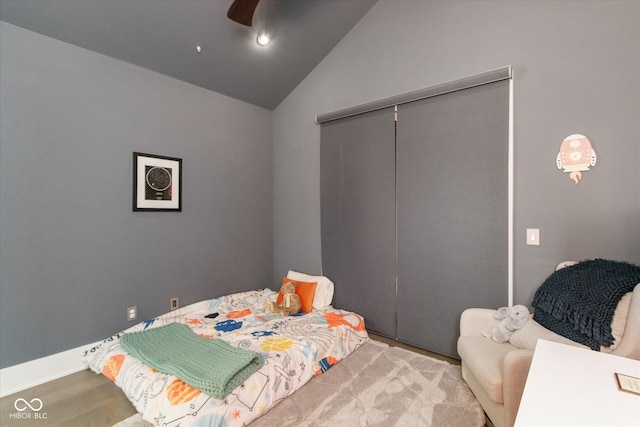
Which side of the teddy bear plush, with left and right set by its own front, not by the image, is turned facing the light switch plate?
left

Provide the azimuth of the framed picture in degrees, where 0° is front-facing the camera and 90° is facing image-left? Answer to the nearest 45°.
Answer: approximately 315°

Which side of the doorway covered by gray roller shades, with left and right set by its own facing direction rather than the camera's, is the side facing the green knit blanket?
front

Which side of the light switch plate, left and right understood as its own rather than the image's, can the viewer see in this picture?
front

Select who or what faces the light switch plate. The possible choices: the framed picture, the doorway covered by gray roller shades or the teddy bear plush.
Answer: the framed picture

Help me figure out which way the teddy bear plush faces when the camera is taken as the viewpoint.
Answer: facing the viewer and to the left of the viewer

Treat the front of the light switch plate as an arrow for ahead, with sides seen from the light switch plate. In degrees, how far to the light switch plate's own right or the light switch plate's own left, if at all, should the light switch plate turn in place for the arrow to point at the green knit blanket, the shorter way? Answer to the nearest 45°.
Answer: approximately 45° to the light switch plate's own right

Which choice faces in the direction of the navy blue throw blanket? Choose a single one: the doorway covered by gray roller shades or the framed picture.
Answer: the framed picture

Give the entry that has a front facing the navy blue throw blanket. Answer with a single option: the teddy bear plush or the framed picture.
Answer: the framed picture

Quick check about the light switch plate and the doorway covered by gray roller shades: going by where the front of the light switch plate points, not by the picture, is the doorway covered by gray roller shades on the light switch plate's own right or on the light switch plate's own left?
on the light switch plate's own right

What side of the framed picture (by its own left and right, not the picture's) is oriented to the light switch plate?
front

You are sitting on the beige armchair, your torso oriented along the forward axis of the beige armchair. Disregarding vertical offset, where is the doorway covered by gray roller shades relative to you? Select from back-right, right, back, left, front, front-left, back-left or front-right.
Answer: right

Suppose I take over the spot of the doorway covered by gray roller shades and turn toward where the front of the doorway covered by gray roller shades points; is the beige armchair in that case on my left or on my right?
on my left

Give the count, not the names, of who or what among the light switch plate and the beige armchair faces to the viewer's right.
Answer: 0

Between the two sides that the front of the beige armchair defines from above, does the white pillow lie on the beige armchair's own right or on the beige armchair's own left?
on the beige armchair's own right

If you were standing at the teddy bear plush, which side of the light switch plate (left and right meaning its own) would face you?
right
